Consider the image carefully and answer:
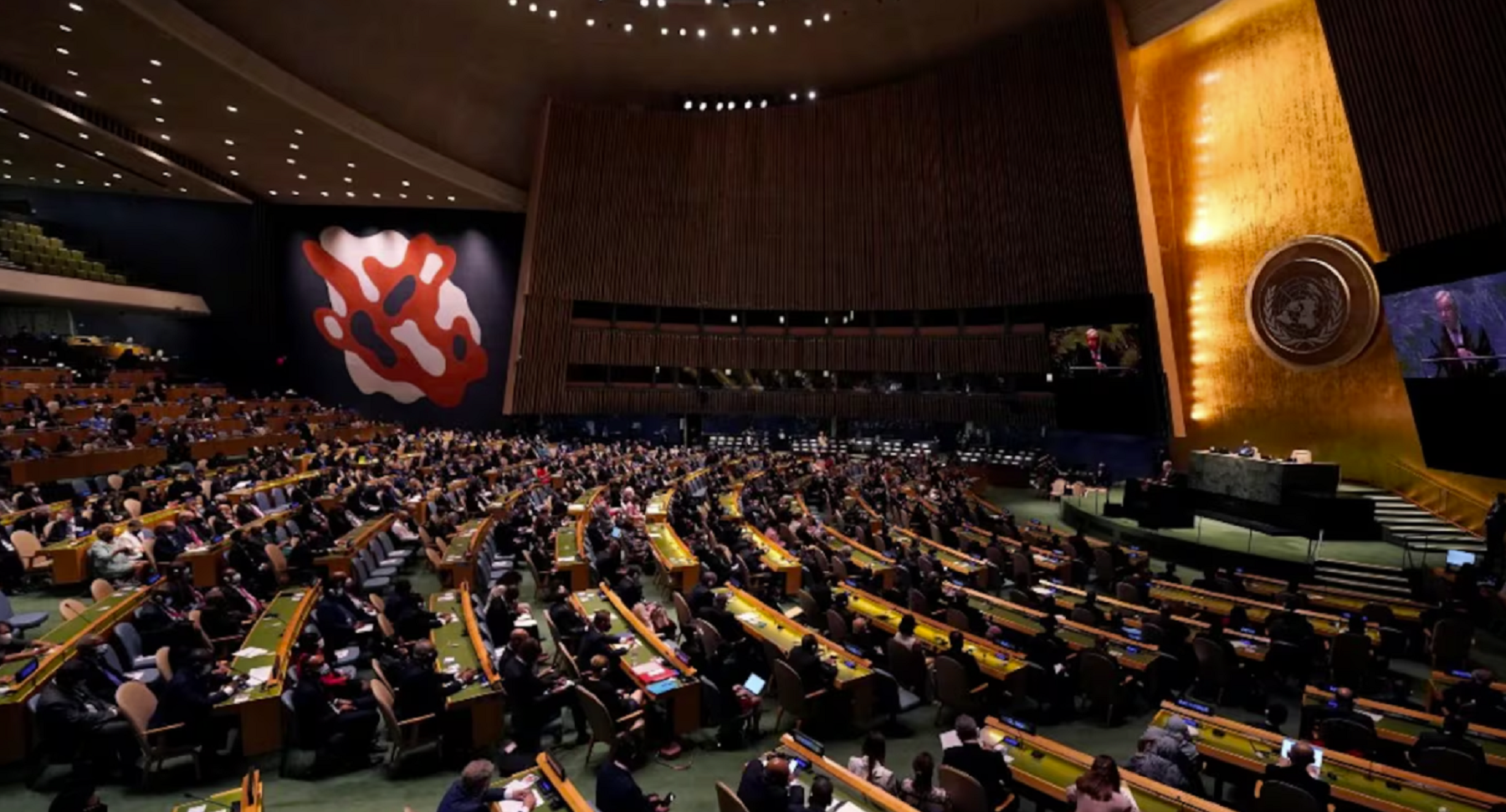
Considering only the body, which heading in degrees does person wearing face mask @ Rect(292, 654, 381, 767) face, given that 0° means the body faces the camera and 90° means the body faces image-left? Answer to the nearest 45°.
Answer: approximately 270°

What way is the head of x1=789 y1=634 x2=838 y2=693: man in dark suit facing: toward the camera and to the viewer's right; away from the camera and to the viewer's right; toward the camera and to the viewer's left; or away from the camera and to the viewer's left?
away from the camera and to the viewer's right

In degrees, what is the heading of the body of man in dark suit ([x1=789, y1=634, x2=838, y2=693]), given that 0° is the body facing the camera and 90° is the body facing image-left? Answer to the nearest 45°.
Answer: approximately 225°

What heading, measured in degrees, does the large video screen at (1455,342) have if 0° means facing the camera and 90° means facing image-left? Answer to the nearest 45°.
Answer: approximately 45°

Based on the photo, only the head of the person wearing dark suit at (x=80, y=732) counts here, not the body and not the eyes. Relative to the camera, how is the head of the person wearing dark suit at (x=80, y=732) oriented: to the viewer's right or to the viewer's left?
to the viewer's right

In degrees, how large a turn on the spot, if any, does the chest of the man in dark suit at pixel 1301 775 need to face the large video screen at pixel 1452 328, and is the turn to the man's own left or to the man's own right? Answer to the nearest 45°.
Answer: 0° — they already face it

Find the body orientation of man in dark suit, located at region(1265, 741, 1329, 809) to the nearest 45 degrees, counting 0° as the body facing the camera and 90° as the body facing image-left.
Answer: approximately 180°

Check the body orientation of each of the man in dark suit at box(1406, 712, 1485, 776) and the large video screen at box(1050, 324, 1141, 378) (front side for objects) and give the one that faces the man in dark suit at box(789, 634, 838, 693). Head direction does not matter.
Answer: the large video screen

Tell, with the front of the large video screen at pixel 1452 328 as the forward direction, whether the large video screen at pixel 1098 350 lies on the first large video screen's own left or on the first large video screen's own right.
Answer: on the first large video screen's own right

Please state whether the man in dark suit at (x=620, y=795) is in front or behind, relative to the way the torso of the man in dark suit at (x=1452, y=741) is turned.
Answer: behind

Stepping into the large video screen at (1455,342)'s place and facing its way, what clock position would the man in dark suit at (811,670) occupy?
The man in dark suit is roughly at 11 o'clock from the large video screen.

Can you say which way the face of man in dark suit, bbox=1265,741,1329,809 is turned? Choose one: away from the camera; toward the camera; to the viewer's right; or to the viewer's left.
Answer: away from the camera

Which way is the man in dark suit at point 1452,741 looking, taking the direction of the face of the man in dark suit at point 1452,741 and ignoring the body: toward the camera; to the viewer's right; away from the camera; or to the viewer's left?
away from the camera
